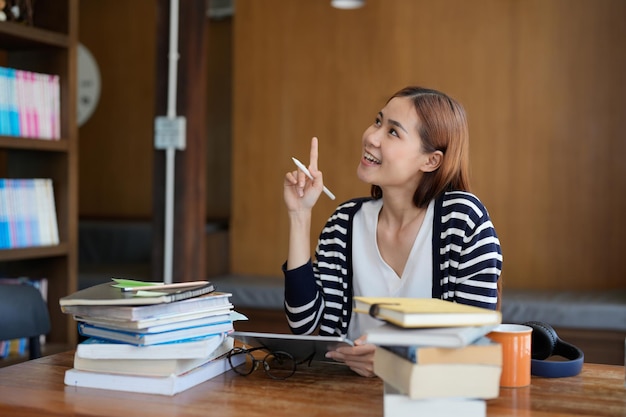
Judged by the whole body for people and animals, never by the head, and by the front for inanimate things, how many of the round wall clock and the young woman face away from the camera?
0

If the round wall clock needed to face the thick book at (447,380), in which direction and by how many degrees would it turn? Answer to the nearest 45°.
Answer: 0° — it already faces it

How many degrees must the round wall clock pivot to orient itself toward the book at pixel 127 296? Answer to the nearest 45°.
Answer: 0° — it already faces it

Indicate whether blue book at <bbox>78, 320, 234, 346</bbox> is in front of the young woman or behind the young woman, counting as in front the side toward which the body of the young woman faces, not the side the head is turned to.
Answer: in front

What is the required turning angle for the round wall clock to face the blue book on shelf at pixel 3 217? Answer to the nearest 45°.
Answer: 0° — it already faces it

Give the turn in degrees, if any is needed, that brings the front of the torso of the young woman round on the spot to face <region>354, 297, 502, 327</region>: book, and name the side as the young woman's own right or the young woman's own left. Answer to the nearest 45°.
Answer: approximately 45° to the young woman's own left

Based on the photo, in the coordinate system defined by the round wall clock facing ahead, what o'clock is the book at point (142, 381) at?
The book is roughly at 12 o'clock from the round wall clock.

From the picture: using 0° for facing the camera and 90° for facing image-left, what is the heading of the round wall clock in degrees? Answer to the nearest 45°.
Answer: approximately 0°

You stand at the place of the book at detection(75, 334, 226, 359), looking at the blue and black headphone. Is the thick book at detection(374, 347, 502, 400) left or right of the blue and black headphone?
right
